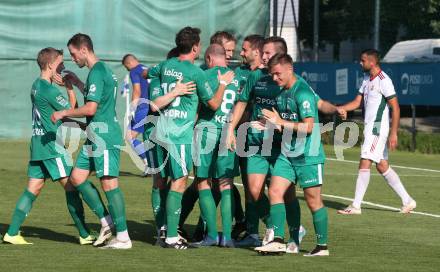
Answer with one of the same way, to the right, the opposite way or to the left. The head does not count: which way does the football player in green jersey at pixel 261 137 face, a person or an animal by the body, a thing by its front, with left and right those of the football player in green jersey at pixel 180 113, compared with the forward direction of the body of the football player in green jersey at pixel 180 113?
the opposite way

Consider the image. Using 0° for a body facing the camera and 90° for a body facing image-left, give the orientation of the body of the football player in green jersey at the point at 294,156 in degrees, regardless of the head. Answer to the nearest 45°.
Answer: approximately 45°

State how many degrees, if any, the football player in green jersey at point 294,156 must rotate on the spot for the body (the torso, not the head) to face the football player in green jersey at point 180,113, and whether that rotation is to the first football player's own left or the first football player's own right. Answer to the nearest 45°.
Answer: approximately 45° to the first football player's own right
